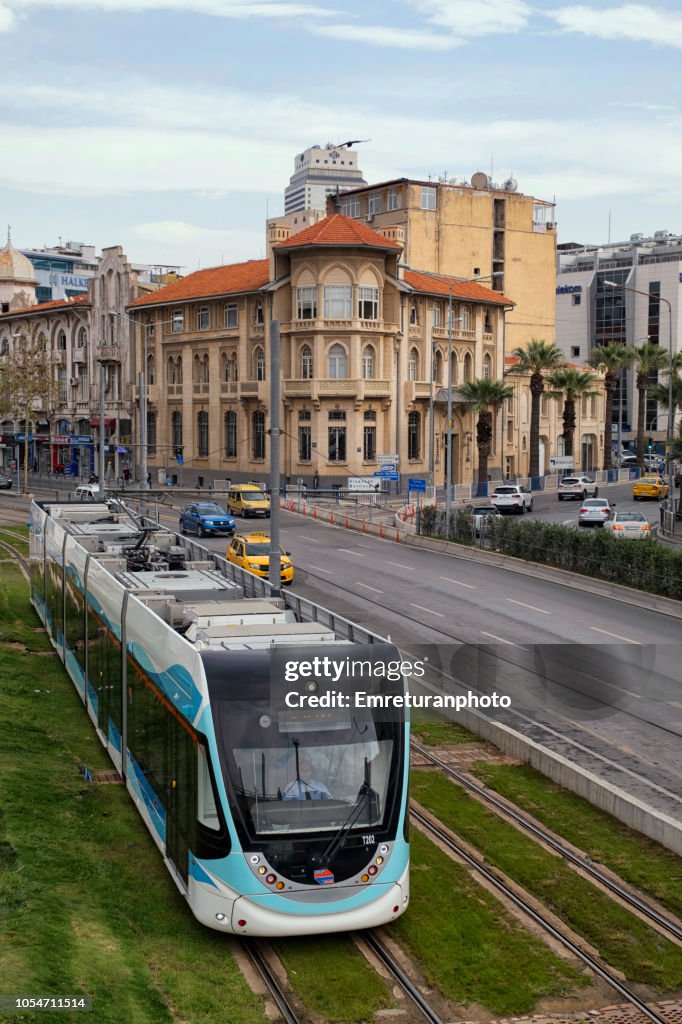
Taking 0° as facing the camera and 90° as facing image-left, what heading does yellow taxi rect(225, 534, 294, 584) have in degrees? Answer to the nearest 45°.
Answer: approximately 315°

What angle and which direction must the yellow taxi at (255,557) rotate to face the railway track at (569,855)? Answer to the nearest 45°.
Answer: approximately 45° to its right

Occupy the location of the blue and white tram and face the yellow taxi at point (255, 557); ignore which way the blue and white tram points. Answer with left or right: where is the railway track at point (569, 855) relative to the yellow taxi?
right
